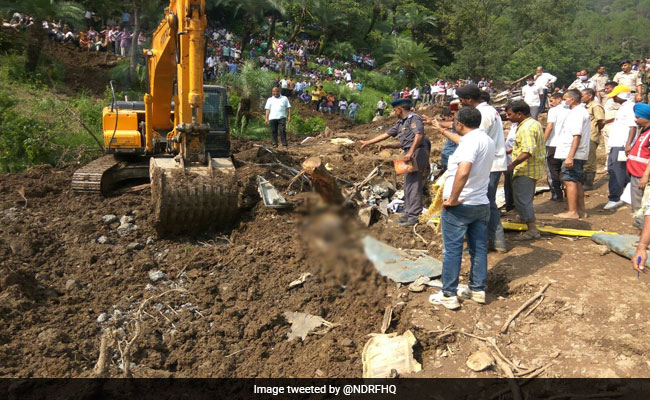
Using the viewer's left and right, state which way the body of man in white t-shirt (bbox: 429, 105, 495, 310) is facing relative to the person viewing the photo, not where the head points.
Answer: facing away from the viewer and to the left of the viewer

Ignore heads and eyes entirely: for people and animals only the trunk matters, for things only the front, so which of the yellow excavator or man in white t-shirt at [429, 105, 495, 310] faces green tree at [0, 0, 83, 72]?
the man in white t-shirt

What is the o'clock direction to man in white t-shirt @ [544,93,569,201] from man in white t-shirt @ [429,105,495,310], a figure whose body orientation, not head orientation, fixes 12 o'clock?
man in white t-shirt @ [544,93,569,201] is roughly at 2 o'clock from man in white t-shirt @ [429,105,495,310].

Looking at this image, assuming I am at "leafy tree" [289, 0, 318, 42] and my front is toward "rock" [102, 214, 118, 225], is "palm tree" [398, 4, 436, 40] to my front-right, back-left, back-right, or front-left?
back-left

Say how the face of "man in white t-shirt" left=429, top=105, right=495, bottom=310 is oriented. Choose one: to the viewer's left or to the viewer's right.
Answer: to the viewer's left

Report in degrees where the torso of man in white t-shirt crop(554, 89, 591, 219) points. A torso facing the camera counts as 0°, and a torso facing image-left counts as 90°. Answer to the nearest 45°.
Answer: approximately 90°

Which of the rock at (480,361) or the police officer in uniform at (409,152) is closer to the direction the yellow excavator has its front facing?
the rock

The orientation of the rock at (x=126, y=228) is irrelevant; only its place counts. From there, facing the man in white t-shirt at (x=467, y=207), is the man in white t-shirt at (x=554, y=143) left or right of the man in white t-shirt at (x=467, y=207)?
left

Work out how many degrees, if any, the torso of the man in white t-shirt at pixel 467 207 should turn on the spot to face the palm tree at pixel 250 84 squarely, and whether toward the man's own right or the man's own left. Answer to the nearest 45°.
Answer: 0° — they already face it
